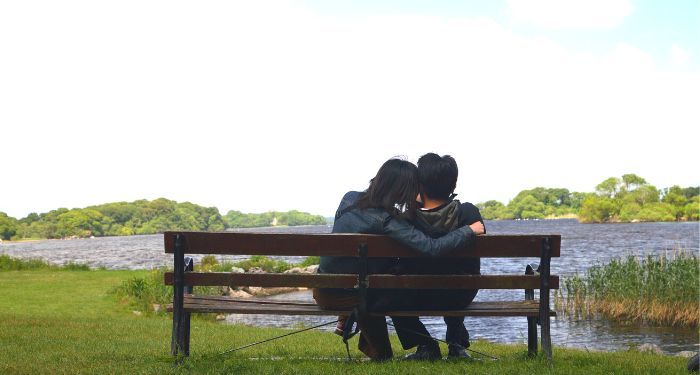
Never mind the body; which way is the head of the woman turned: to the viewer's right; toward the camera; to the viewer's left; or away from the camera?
away from the camera

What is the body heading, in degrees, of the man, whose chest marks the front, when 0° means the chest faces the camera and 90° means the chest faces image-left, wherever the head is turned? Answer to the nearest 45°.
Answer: approximately 180°

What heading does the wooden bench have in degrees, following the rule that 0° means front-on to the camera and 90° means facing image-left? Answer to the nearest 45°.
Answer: approximately 180°
